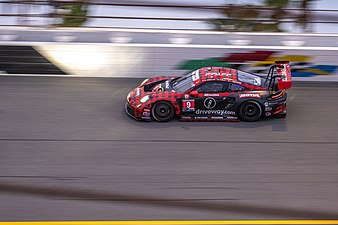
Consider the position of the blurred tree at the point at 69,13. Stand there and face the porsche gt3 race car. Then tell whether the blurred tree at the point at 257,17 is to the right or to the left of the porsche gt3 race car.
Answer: left

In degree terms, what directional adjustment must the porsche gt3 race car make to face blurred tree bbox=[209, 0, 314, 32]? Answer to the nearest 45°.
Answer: approximately 90° to its right

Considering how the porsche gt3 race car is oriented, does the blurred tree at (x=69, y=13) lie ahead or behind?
ahead

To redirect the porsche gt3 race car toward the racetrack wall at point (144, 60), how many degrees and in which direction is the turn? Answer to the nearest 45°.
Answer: approximately 45° to its right

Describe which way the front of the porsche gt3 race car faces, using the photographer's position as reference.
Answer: facing to the left of the viewer

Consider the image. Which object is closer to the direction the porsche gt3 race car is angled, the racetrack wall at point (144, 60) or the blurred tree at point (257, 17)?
the racetrack wall
